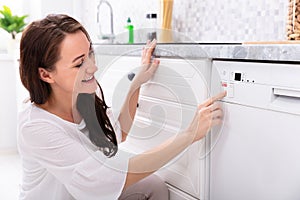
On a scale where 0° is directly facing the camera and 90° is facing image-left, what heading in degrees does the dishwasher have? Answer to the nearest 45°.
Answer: approximately 45°

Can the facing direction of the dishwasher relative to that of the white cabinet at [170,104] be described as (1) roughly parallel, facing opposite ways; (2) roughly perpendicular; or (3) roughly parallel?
roughly parallel

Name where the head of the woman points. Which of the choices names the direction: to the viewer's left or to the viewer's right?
to the viewer's right

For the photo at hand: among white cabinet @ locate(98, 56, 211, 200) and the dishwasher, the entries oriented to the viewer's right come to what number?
0

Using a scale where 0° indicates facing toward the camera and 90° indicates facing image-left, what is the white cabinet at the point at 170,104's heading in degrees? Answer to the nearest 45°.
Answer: approximately 45°
